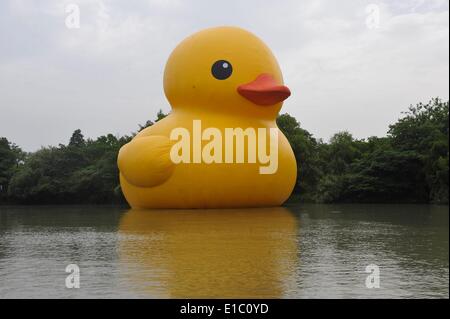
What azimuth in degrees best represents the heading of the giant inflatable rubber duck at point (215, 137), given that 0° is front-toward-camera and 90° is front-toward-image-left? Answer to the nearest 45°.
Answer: approximately 315°

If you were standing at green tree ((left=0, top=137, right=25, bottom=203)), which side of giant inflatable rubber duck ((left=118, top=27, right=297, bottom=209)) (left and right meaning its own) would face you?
back
